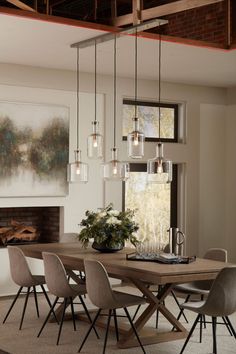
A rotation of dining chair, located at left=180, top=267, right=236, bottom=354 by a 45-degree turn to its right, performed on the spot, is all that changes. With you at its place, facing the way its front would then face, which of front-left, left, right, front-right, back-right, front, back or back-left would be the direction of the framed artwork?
front-left

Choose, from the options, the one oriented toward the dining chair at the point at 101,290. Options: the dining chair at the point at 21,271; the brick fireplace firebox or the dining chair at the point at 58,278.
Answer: the brick fireplace firebox

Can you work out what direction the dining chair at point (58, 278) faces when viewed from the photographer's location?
facing away from the viewer and to the right of the viewer

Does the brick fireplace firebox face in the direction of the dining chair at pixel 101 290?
yes

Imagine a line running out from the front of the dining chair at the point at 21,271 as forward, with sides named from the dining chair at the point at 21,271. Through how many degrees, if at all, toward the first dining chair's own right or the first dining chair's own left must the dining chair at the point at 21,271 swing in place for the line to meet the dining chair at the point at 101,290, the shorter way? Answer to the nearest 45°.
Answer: approximately 90° to the first dining chair's own right

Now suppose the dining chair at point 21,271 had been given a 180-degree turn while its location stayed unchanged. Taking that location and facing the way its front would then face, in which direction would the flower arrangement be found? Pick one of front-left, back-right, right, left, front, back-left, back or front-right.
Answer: back-left

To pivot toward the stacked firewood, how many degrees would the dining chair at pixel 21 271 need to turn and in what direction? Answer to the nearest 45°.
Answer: approximately 45° to its left

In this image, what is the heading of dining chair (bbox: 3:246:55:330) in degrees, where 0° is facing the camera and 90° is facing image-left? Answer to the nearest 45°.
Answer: approximately 225°

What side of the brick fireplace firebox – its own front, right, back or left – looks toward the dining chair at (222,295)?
front
